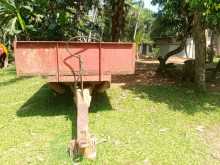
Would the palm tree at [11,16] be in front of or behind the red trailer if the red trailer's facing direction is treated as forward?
behind

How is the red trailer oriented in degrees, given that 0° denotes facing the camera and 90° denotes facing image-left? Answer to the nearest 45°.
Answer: approximately 0°

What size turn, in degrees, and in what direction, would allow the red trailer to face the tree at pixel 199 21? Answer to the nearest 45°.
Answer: approximately 135° to its left
